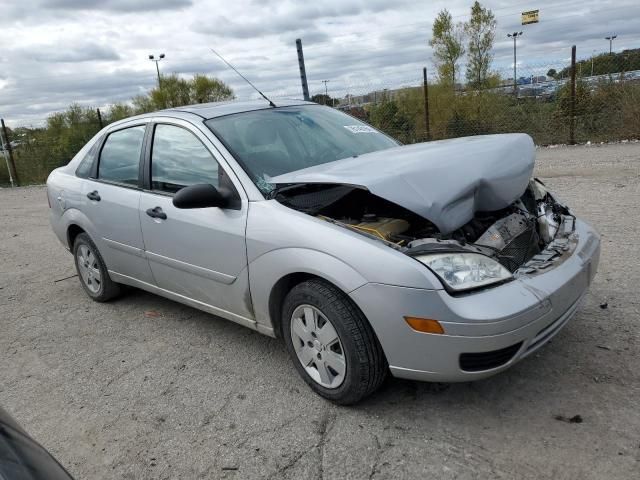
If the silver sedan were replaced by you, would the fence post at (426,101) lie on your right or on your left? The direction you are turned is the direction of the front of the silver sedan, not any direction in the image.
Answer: on your left

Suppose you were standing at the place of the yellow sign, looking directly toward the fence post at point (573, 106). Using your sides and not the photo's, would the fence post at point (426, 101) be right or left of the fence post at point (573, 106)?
right

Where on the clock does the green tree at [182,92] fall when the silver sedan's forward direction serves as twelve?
The green tree is roughly at 7 o'clock from the silver sedan.

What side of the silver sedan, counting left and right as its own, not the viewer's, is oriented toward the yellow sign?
left

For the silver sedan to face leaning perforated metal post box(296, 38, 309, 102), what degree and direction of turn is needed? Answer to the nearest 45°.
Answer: approximately 135° to its left

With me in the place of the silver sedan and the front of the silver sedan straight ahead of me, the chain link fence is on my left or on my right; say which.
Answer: on my left

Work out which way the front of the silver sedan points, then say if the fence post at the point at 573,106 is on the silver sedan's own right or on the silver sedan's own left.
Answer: on the silver sedan's own left
